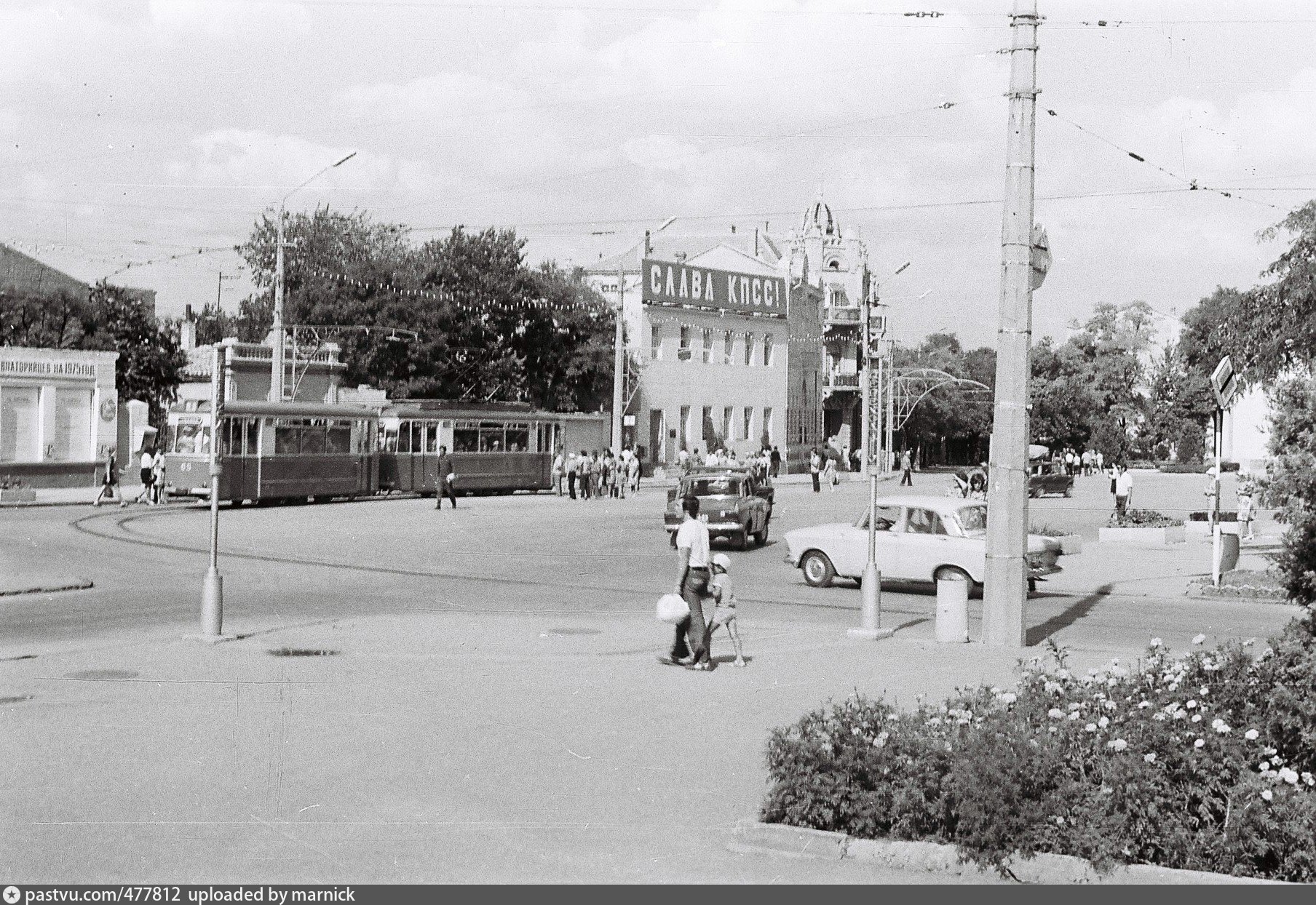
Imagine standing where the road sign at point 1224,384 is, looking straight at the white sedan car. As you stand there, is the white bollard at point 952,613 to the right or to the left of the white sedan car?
left

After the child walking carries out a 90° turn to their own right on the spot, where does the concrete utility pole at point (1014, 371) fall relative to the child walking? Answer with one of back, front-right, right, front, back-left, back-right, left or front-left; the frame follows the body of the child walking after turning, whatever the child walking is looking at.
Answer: front-right

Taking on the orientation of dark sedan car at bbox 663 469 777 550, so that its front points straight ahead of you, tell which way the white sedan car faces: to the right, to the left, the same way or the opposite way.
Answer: to the left

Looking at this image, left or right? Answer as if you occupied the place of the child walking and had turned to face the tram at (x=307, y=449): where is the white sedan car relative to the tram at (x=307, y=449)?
right

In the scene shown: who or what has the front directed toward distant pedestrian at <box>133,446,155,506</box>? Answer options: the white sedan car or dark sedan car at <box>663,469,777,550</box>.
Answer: the white sedan car

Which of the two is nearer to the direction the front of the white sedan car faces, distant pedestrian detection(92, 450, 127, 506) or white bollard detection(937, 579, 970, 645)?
the distant pedestrian

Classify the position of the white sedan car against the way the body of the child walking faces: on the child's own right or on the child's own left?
on the child's own right

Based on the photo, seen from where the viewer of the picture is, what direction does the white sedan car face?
facing away from the viewer and to the left of the viewer
